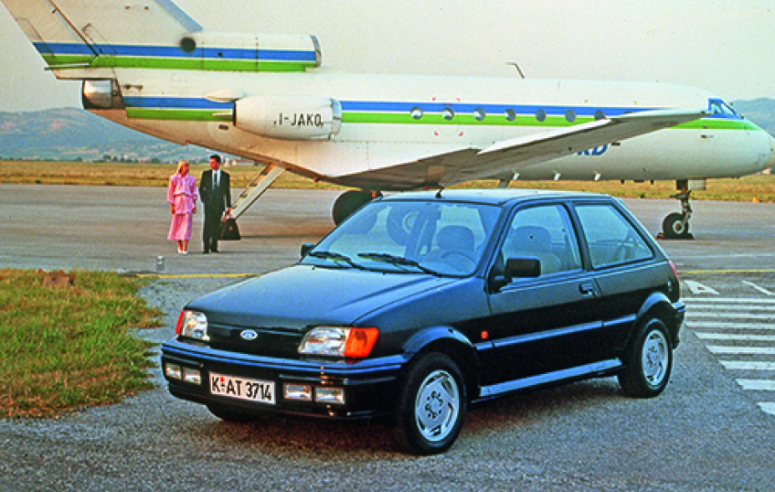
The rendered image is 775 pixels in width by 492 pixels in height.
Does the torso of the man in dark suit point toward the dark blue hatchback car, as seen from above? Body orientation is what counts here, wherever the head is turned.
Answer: yes

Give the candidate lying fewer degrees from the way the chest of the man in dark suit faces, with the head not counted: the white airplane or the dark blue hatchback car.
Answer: the dark blue hatchback car

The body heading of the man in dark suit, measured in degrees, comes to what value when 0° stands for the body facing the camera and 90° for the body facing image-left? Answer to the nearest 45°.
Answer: approximately 0°

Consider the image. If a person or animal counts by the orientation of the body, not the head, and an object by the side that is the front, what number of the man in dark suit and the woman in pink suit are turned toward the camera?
2

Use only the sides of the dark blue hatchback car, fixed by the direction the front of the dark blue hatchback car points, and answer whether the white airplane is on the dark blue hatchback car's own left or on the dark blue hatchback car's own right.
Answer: on the dark blue hatchback car's own right

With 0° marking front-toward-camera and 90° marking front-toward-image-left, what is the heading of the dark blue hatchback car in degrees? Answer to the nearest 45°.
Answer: approximately 45°

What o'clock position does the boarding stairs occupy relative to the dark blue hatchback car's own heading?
The boarding stairs is roughly at 4 o'clock from the dark blue hatchback car.

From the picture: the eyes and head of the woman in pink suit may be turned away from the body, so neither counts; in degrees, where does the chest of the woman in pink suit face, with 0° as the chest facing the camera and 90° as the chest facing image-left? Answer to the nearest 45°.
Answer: approximately 0°
